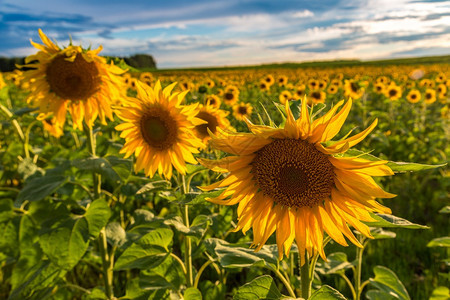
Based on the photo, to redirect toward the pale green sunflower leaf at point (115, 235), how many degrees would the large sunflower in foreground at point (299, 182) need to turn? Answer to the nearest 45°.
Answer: approximately 135° to its right

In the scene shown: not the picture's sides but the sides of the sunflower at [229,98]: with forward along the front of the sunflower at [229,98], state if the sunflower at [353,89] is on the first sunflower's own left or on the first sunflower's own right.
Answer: on the first sunflower's own left

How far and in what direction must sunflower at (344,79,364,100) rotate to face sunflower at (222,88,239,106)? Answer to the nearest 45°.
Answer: approximately 45° to its right

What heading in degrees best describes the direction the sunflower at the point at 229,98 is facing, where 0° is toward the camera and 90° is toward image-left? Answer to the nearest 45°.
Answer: approximately 0°

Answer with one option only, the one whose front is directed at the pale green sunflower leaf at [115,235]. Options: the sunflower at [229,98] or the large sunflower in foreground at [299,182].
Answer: the sunflower

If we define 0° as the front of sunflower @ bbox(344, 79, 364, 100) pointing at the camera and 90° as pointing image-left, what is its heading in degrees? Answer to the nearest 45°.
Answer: approximately 0°

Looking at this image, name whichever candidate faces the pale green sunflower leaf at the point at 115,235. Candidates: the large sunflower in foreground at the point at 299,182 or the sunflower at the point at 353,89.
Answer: the sunflower

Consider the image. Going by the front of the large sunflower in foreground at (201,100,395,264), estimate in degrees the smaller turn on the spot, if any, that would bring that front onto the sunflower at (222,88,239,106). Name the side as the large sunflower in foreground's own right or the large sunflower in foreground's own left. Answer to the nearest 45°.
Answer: approximately 180°

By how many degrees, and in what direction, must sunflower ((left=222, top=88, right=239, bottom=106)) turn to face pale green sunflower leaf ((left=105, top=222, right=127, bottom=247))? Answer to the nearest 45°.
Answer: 0° — it already faces it
